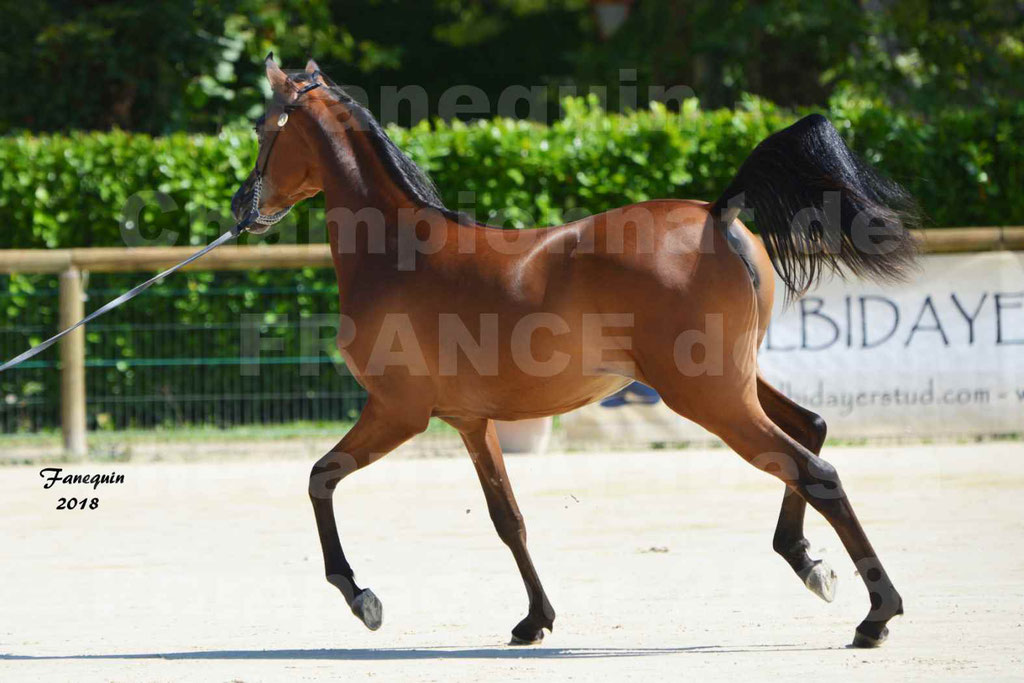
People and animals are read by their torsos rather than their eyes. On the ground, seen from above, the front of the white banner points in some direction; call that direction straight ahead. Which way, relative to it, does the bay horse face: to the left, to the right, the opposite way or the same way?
to the right

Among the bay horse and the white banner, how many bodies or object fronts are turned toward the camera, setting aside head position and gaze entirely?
1

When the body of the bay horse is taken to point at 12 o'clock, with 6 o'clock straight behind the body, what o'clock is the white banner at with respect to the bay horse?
The white banner is roughly at 4 o'clock from the bay horse.

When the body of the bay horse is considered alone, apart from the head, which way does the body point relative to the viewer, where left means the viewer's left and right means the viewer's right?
facing to the left of the viewer

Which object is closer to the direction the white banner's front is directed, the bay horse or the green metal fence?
the bay horse

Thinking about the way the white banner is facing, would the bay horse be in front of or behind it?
in front

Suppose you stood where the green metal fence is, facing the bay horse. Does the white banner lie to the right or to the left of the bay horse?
left

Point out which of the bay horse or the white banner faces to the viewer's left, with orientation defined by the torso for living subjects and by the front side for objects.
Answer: the bay horse

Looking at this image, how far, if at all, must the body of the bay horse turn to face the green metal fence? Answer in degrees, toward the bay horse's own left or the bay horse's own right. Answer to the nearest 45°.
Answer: approximately 45° to the bay horse's own right

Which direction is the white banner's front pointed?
toward the camera

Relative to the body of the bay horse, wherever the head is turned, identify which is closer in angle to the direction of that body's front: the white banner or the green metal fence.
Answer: the green metal fence
